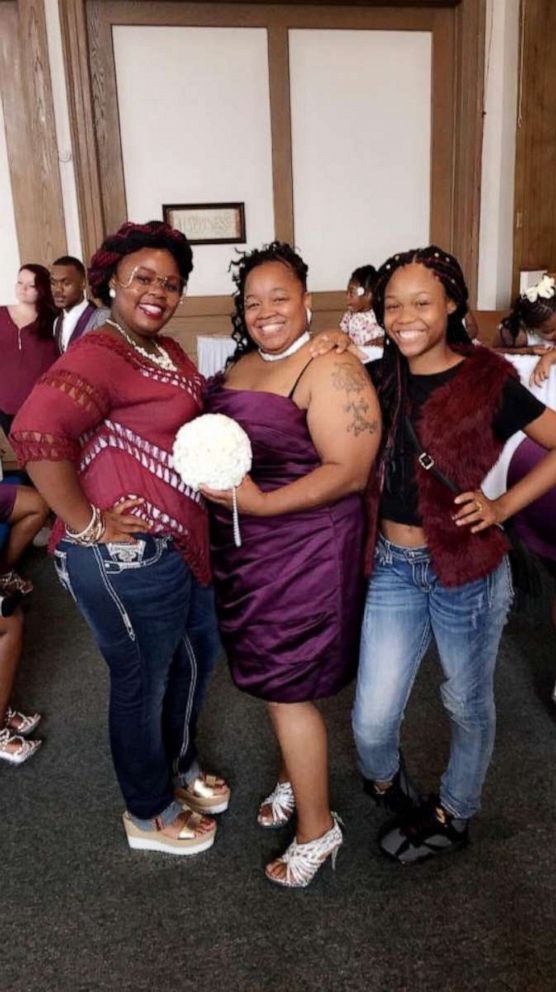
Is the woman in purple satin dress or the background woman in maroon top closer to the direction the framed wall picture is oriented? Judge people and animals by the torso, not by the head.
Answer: the woman in purple satin dress

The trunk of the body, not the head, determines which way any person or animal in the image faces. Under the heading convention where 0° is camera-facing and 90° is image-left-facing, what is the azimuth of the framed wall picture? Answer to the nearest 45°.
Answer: approximately 0°
